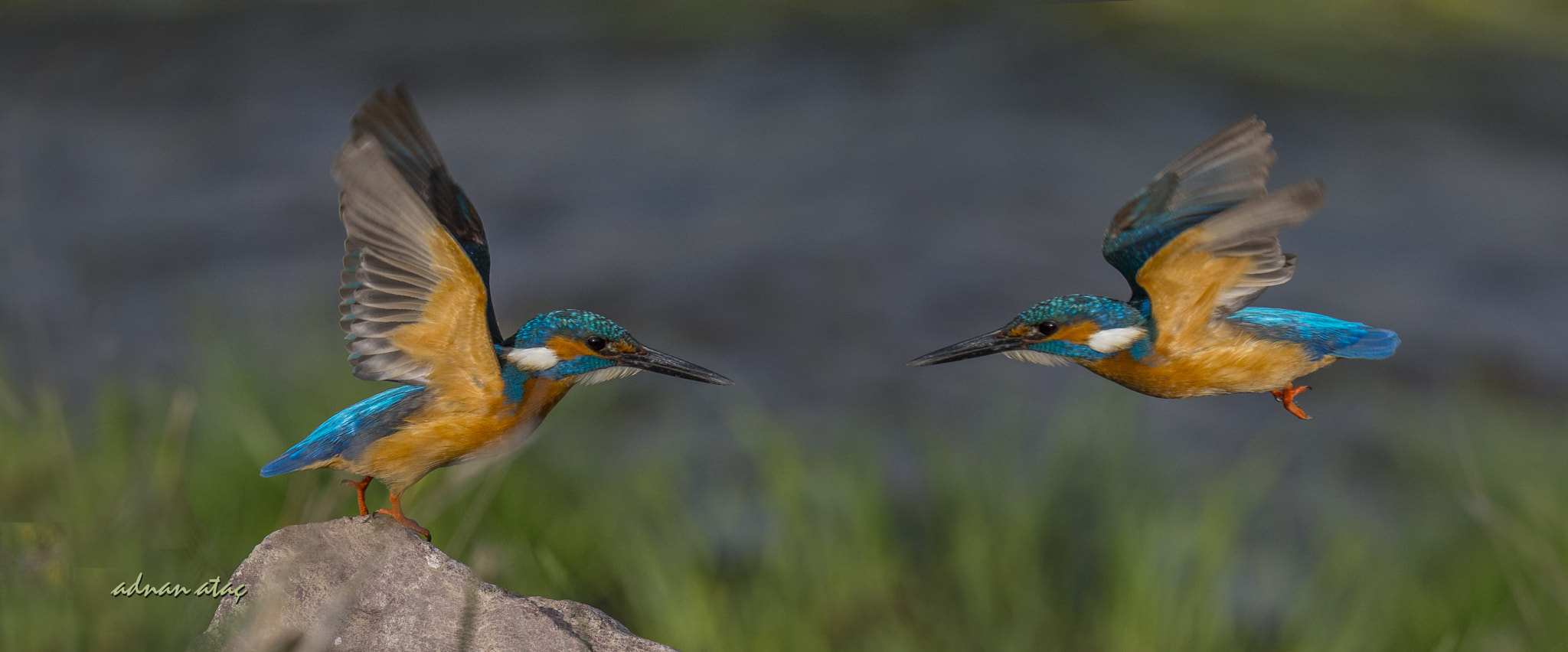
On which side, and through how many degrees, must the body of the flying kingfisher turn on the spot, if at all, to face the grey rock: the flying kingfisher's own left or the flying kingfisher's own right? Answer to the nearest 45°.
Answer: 0° — it already faces it

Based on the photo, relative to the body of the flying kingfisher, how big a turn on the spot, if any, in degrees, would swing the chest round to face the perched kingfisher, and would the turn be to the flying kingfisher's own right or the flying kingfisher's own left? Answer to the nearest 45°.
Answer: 0° — it already faces it

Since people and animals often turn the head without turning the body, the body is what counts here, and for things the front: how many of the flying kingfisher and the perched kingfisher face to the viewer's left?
1

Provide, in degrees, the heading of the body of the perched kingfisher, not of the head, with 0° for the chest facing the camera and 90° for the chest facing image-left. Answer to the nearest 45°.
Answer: approximately 270°

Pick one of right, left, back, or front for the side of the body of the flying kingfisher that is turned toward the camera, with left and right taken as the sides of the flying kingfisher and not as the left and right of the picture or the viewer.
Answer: left
